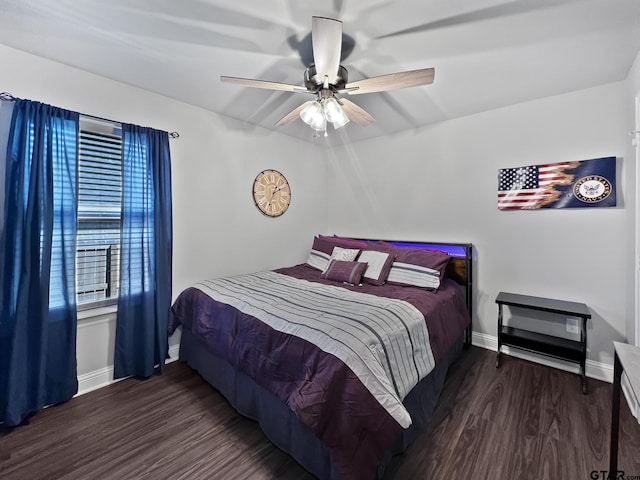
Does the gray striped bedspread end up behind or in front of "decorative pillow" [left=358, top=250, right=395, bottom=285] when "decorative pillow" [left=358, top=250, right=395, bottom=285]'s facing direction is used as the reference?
in front

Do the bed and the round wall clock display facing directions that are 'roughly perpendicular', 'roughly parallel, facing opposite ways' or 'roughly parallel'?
roughly perpendicular

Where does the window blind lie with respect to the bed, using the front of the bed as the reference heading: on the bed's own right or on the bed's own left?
on the bed's own right

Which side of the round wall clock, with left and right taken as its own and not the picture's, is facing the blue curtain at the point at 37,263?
right

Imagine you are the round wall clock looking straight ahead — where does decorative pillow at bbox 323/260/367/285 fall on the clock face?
The decorative pillow is roughly at 12 o'clock from the round wall clock.

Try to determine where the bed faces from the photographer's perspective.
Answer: facing the viewer and to the left of the viewer

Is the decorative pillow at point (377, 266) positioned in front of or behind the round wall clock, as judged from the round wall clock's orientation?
in front

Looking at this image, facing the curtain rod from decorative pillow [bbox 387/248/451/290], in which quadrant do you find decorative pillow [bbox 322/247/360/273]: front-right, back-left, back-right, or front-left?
front-right

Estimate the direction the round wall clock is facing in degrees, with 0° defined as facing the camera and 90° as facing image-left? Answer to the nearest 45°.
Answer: approximately 315°

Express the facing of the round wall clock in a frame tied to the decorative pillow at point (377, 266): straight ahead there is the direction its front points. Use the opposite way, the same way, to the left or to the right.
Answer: to the left

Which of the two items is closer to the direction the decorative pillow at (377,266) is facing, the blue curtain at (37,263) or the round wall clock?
the blue curtain

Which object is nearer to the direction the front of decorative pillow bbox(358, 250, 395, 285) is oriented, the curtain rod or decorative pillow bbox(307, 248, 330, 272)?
the curtain rod

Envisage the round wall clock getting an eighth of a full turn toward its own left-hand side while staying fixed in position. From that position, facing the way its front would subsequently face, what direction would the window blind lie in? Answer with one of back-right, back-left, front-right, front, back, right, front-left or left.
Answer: back-right
